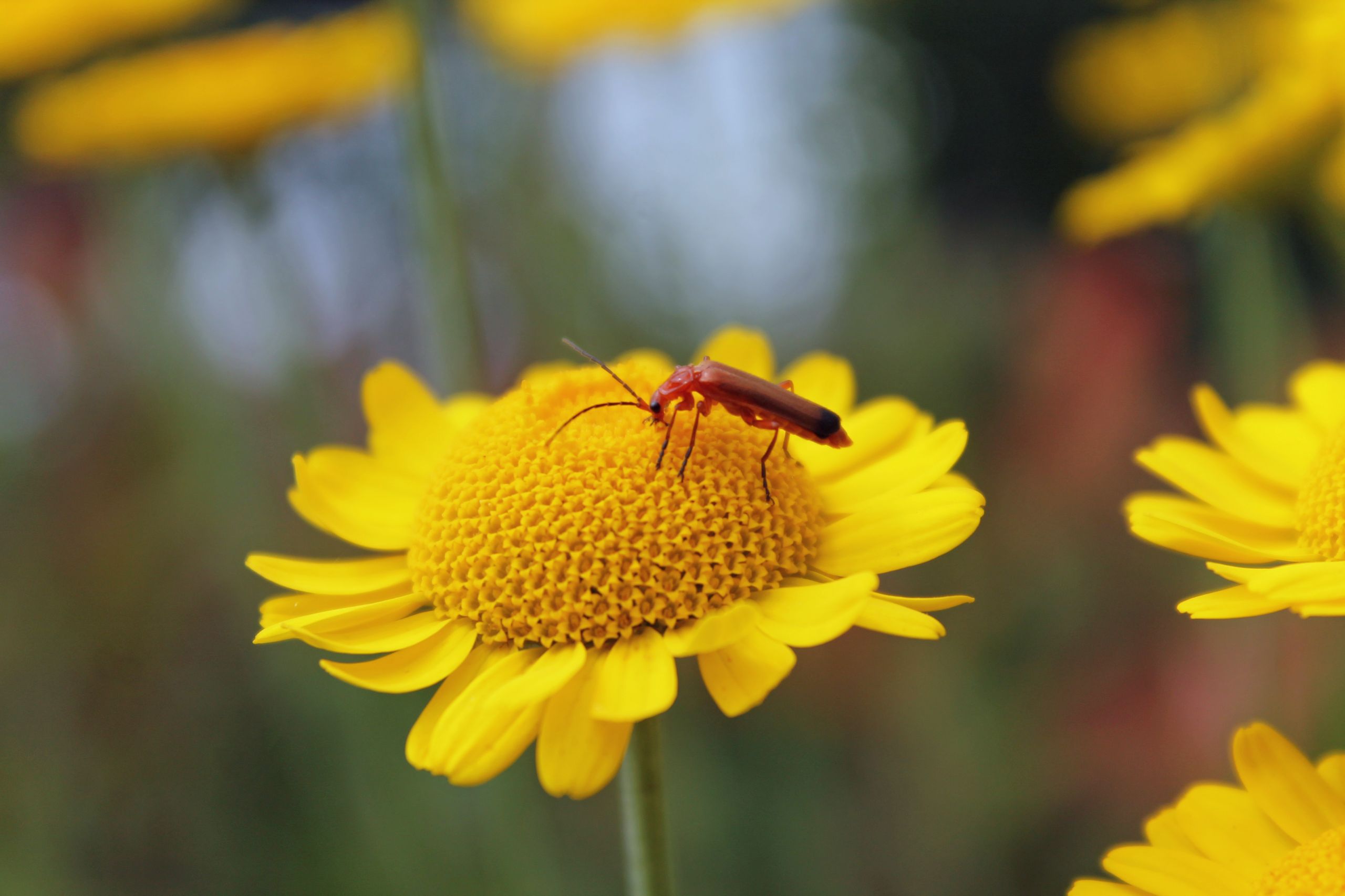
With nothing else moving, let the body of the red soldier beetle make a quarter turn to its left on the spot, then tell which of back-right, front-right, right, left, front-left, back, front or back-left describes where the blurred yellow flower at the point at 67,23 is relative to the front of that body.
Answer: back-right

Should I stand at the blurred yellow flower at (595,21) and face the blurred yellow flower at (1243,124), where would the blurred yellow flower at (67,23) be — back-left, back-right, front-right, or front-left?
back-right

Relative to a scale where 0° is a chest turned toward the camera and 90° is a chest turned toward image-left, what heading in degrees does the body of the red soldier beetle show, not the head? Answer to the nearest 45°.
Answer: approximately 90°

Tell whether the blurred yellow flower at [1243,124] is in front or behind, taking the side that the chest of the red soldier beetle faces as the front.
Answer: behind

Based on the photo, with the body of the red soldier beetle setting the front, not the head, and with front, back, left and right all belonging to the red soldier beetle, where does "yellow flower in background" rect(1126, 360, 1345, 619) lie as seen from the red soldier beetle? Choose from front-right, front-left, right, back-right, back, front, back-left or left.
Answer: back
